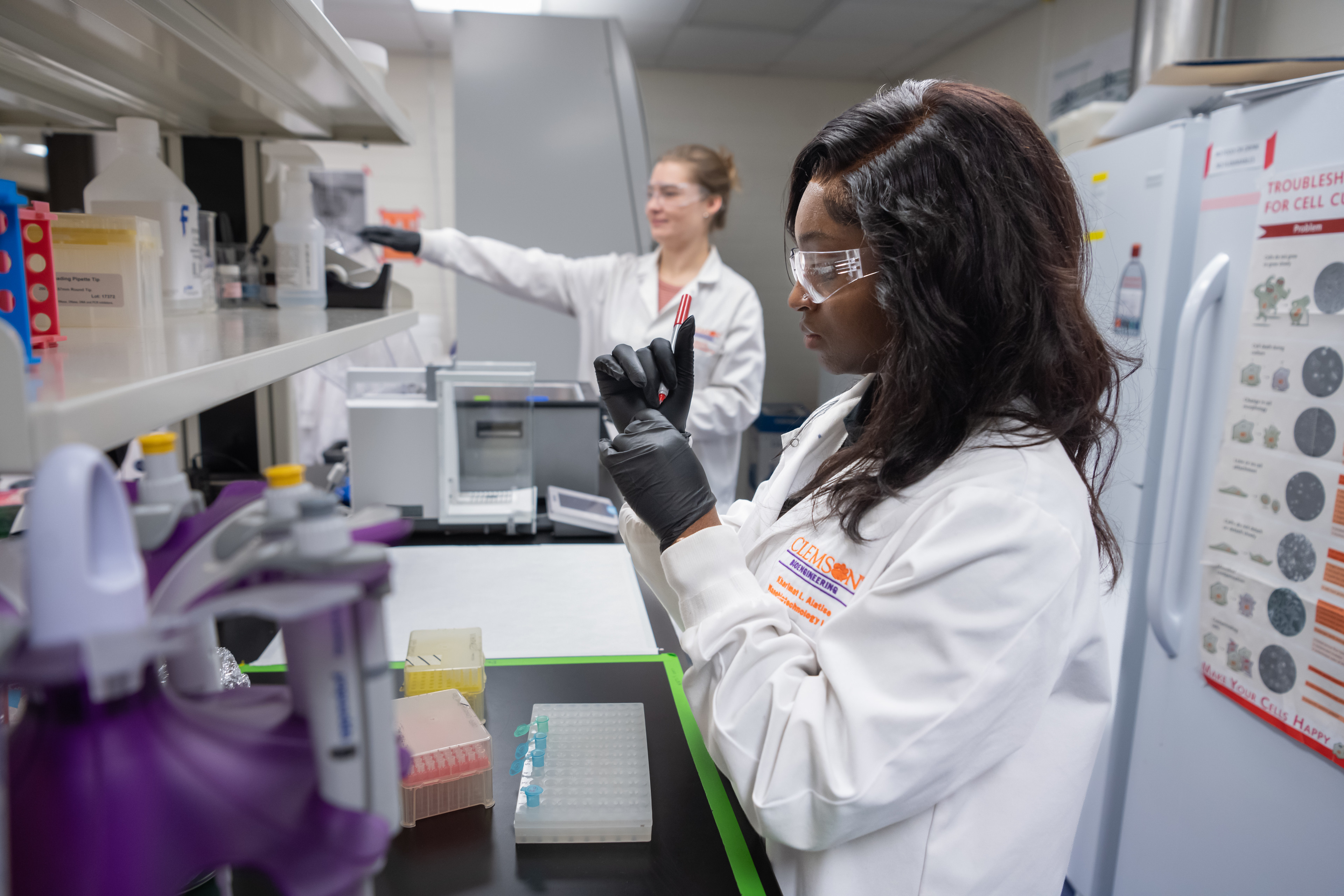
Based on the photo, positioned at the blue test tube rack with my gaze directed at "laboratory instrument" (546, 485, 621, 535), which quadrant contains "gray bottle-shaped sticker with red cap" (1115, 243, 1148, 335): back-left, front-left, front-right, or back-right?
front-right

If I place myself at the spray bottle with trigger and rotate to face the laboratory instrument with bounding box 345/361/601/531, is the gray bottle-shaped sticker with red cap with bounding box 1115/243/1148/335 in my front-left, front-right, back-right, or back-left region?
front-right

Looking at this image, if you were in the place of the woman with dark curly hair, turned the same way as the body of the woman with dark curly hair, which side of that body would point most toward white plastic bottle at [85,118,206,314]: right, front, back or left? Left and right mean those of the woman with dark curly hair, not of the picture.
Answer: front

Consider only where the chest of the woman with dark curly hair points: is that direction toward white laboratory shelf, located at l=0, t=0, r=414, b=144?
yes

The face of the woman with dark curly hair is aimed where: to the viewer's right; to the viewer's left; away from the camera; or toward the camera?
to the viewer's left

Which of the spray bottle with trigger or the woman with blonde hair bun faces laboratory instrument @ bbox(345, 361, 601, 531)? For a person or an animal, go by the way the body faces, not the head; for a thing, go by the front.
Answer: the woman with blonde hair bun

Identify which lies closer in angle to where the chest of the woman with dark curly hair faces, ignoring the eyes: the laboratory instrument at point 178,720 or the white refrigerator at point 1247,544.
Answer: the laboratory instrument

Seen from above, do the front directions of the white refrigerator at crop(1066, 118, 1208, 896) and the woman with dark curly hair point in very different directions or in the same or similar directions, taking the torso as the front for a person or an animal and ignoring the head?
same or similar directions

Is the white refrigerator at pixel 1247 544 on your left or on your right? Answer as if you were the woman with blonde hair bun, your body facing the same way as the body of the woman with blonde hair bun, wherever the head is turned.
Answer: on your left

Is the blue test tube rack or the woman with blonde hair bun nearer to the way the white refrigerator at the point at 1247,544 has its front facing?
the blue test tube rack

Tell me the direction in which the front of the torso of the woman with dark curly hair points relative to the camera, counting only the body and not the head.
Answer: to the viewer's left

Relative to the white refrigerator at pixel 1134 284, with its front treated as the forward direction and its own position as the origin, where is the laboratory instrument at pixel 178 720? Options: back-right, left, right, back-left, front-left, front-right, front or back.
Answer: front-left

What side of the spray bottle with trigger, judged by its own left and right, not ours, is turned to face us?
left

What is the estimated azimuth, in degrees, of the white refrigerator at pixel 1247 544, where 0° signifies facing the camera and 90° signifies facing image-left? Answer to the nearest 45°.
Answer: approximately 45°

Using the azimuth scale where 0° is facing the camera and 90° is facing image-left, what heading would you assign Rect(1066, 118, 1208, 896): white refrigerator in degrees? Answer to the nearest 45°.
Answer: approximately 45°

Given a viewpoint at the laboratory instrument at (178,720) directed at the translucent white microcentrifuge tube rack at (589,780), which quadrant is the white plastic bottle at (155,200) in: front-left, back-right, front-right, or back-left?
front-left

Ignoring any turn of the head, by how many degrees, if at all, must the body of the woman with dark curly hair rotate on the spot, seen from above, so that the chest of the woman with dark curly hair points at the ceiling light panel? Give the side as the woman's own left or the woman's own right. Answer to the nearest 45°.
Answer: approximately 45° to the woman's own right
